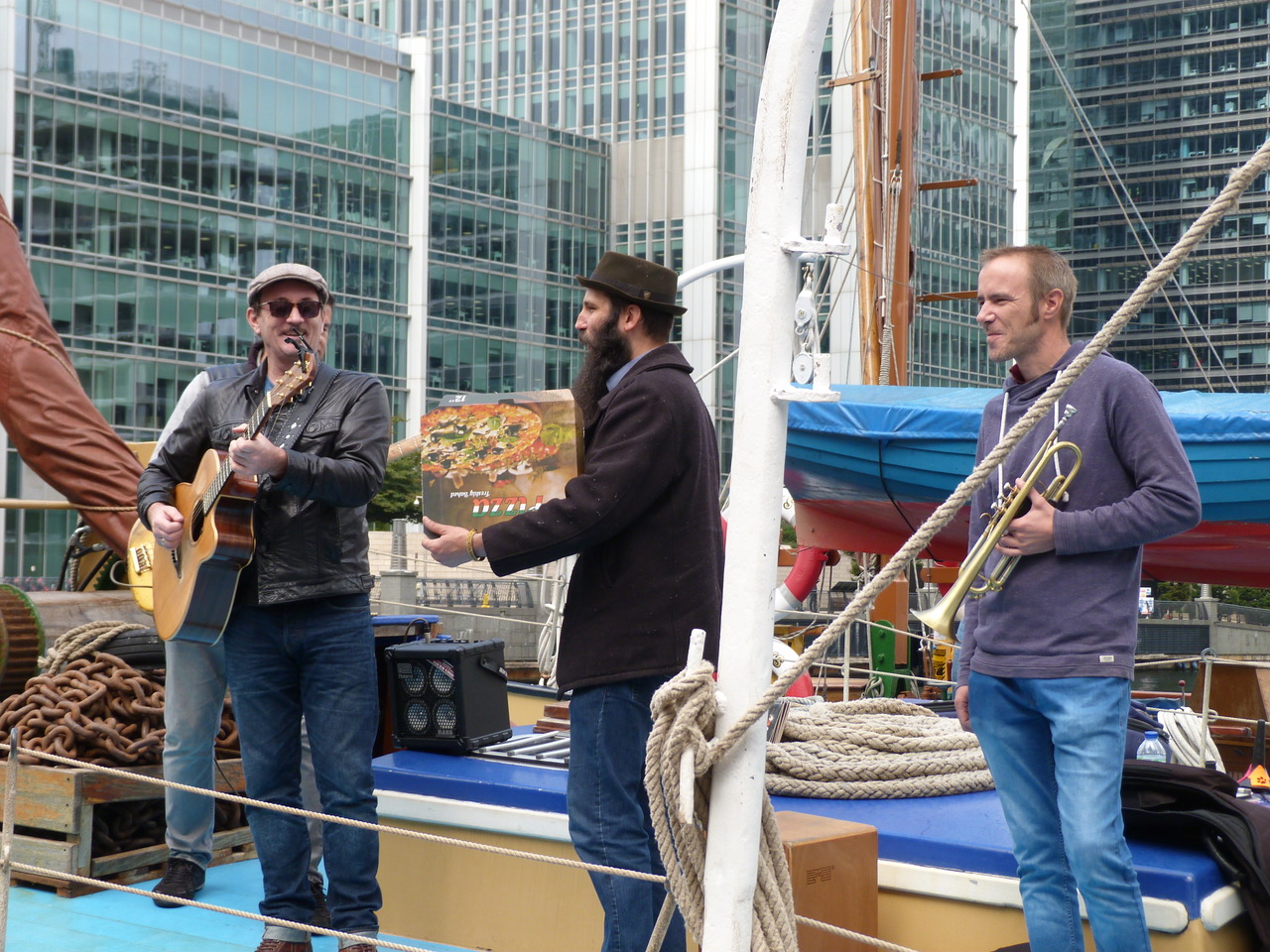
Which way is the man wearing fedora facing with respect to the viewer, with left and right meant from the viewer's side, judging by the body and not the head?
facing to the left of the viewer

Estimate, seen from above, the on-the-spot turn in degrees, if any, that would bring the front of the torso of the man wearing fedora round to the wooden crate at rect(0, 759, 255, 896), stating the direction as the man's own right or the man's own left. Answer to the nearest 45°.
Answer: approximately 45° to the man's own right

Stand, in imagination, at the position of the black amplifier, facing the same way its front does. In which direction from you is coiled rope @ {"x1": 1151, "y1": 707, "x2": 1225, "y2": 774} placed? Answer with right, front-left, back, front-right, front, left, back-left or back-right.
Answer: back-left

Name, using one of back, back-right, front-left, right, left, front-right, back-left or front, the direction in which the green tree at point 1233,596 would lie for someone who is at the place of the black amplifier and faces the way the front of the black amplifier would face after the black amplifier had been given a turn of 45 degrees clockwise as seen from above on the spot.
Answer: back-right

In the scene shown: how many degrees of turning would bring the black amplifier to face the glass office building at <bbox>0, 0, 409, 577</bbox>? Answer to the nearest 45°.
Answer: approximately 135° to its right

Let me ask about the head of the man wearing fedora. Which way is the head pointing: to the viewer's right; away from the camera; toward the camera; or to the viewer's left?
to the viewer's left

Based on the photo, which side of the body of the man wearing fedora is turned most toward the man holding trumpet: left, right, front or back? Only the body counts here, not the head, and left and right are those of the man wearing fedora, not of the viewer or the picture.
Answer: back

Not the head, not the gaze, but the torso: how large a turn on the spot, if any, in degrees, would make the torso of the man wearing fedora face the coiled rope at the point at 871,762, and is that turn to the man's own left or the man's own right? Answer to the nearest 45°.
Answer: approximately 135° to the man's own right

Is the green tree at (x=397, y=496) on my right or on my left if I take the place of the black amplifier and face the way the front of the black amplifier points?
on my right
